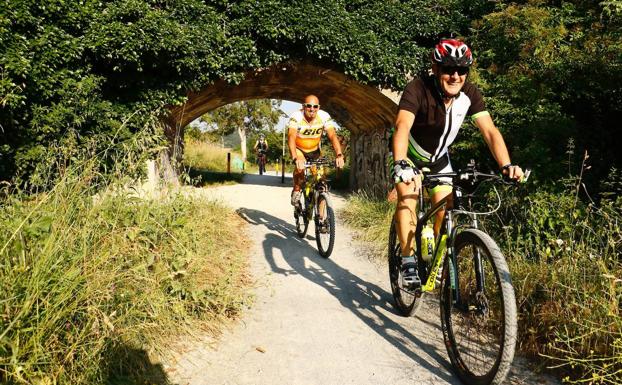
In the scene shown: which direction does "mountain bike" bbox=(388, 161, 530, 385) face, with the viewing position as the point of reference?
facing the viewer and to the right of the viewer

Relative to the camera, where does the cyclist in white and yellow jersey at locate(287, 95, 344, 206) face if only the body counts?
toward the camera

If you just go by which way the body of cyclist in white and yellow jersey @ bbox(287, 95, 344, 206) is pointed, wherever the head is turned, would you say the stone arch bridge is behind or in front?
behind

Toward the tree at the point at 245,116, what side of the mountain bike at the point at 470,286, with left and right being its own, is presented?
back

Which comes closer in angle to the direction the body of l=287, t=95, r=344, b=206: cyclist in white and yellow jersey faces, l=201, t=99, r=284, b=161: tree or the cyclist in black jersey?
the cyclist in black jersey

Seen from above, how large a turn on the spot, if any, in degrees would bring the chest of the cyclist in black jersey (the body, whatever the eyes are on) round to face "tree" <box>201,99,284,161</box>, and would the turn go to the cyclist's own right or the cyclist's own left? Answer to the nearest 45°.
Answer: approximately 180°

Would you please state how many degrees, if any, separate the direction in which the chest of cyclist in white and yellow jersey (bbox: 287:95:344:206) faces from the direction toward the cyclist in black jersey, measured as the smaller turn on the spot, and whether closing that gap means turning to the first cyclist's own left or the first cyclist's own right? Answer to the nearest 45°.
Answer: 0° — they already face them

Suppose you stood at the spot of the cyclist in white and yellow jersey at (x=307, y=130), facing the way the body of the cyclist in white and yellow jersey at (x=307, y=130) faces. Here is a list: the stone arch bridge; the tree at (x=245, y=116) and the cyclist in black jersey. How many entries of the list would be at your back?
2
